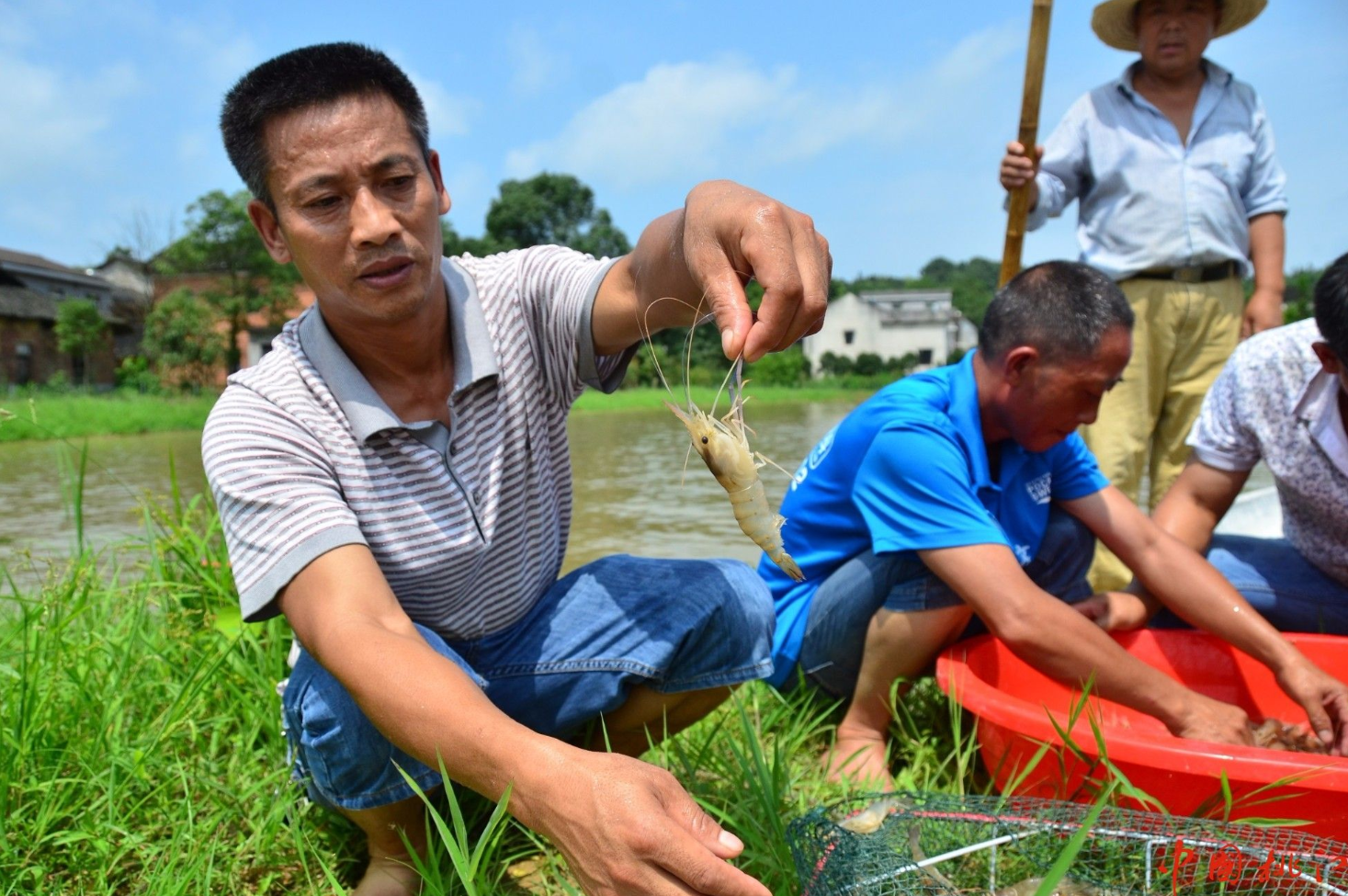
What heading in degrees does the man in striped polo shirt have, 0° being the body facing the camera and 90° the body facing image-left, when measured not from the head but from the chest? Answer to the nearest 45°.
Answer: approximately 315°

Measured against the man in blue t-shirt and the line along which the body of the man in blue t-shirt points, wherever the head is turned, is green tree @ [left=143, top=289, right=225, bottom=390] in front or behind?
behind

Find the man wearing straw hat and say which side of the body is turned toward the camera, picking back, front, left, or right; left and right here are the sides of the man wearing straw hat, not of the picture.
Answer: front

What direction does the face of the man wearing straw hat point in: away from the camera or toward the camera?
toward the camera

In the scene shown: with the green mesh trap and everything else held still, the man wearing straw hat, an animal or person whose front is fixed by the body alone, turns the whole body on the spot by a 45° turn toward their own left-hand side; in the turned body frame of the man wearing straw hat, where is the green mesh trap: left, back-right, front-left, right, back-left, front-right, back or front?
front-right

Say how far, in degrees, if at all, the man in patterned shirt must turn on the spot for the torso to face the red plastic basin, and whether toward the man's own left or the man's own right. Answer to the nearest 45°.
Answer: approximately 45° to the man's own right

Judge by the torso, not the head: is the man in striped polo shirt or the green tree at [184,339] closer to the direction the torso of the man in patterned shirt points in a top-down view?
the man in striped polo shirt

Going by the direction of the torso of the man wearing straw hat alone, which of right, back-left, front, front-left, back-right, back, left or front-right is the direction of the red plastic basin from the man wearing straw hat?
front

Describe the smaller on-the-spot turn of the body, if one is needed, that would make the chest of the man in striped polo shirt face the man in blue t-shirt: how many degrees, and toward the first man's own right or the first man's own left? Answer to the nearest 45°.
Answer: approximately 45° to the first man's own left

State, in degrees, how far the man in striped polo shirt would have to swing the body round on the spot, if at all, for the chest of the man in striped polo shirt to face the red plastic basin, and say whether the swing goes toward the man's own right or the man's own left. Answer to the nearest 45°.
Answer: approximately 45° to the man's own left

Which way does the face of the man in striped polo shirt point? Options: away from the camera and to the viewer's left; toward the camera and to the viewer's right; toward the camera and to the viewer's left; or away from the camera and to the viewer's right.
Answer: toward the camera and to the viewer's right

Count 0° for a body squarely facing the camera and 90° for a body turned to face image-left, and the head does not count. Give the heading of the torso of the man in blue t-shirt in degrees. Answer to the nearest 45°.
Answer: approximately 315°

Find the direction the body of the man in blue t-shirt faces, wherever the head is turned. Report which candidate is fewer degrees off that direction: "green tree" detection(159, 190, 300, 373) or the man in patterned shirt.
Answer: the man in patterned shirt
